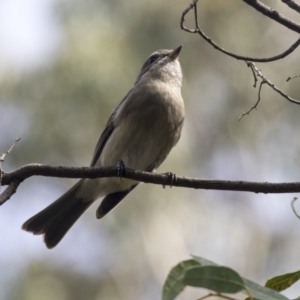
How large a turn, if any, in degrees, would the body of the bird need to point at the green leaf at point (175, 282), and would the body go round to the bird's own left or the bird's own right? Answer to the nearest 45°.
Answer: approximately 45° to the bird's own right

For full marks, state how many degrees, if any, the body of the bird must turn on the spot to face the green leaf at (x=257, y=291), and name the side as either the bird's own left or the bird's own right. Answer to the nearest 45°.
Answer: approximately 45° to the bird's own left

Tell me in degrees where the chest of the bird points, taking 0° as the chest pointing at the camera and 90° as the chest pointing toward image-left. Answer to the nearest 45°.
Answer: approximately 315°

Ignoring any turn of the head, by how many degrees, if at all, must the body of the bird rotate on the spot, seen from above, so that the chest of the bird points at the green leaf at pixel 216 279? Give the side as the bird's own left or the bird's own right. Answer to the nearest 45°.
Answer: approximately 45° to the bird's own left
